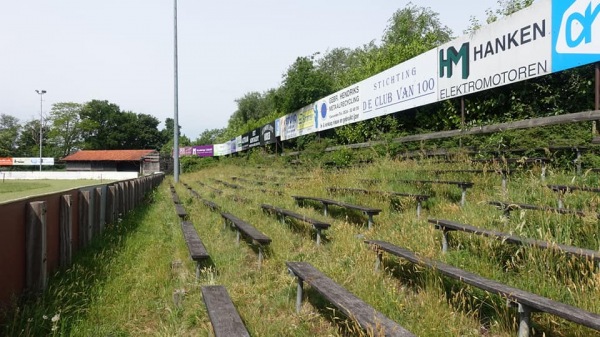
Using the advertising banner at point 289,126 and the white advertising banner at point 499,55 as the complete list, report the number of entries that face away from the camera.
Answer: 0

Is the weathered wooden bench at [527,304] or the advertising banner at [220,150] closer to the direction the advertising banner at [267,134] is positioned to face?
the weathered wooden bench

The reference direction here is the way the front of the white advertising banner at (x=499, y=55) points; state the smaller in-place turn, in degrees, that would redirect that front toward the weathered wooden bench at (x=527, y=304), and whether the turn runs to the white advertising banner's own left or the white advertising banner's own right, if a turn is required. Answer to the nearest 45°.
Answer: approximately 45° to the white advertising banner's own left

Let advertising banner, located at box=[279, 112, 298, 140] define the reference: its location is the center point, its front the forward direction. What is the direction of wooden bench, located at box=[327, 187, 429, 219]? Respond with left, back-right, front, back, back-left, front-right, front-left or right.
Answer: front-left

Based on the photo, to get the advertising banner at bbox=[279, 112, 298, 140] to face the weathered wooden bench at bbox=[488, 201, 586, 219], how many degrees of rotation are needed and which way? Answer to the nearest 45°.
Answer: approximately 45° to its left

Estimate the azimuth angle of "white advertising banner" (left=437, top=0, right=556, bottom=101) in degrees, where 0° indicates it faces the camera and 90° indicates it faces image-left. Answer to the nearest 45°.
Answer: approximately 45°

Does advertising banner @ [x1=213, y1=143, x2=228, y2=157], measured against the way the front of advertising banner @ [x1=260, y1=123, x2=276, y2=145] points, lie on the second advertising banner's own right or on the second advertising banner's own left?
on the second advertising banner's own right

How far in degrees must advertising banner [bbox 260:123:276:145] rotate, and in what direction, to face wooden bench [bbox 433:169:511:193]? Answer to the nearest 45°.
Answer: approximately 45° to its left

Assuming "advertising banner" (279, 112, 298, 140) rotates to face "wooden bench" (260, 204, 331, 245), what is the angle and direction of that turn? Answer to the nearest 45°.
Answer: approximately 45° to its left

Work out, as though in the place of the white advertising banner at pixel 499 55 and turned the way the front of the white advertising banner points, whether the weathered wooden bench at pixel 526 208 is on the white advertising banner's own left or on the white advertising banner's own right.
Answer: on the white advertising banner's own left

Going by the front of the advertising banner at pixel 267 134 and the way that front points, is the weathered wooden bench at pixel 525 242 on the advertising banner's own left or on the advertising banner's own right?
on the advertising banner's own left

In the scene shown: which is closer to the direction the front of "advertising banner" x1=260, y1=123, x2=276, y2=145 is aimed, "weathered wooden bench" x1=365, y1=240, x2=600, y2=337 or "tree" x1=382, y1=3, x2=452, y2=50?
the weathered wooden bench

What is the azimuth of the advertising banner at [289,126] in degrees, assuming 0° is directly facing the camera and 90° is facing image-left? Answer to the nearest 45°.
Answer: approximately 45°

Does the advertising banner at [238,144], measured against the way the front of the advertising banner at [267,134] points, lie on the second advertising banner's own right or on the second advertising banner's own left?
on the second advertising banner's own right
